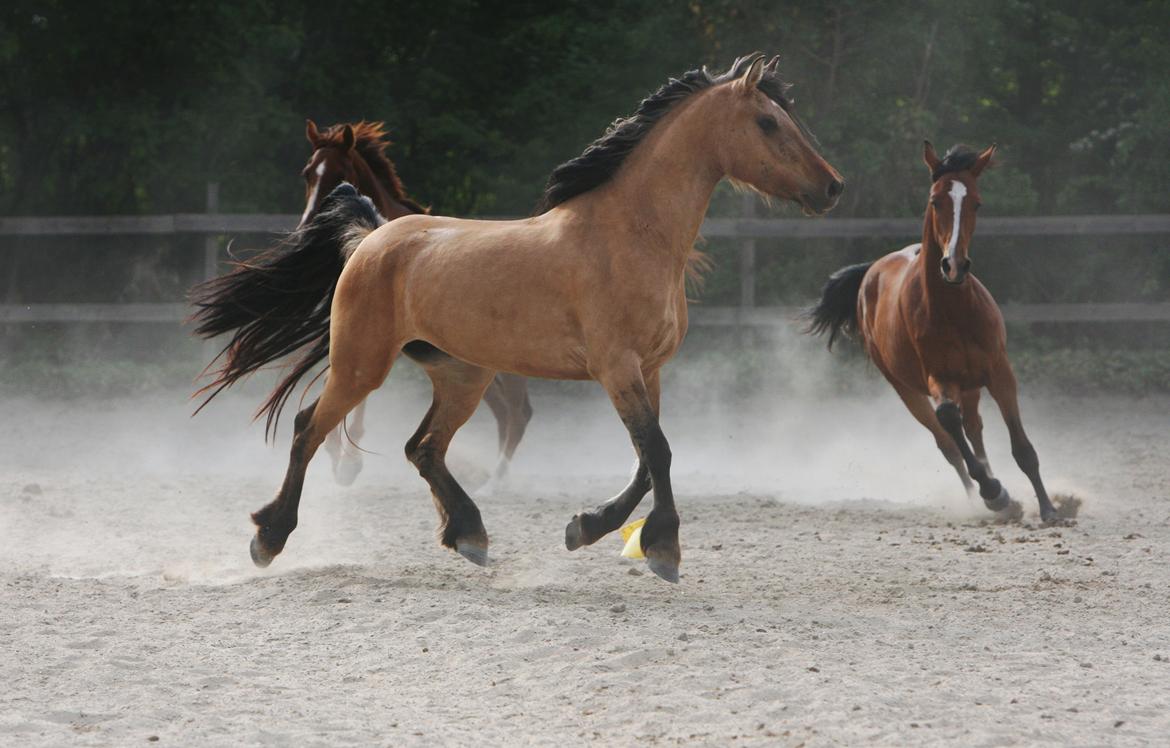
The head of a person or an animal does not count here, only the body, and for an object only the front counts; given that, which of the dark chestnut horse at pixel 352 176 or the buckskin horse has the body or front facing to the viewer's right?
the buckskin horse

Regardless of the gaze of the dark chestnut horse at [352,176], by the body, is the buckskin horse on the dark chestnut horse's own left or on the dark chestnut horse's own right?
on the dark chestnut horse's own left

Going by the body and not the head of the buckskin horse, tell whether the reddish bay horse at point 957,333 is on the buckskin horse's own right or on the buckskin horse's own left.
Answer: on the buckskin horse's own left

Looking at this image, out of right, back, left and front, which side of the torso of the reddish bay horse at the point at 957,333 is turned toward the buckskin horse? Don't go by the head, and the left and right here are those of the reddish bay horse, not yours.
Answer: right

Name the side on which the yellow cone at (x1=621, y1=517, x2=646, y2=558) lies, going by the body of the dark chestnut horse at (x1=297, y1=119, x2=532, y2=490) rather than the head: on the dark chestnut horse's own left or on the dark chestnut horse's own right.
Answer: on the dark chestnut horse's own left

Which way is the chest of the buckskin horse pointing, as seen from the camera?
to the viewer's right

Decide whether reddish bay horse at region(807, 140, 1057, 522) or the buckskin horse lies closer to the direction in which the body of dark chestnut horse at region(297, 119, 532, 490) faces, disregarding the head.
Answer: the buckskin horse

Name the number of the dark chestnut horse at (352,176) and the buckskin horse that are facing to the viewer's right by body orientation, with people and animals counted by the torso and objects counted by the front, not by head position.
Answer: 1
